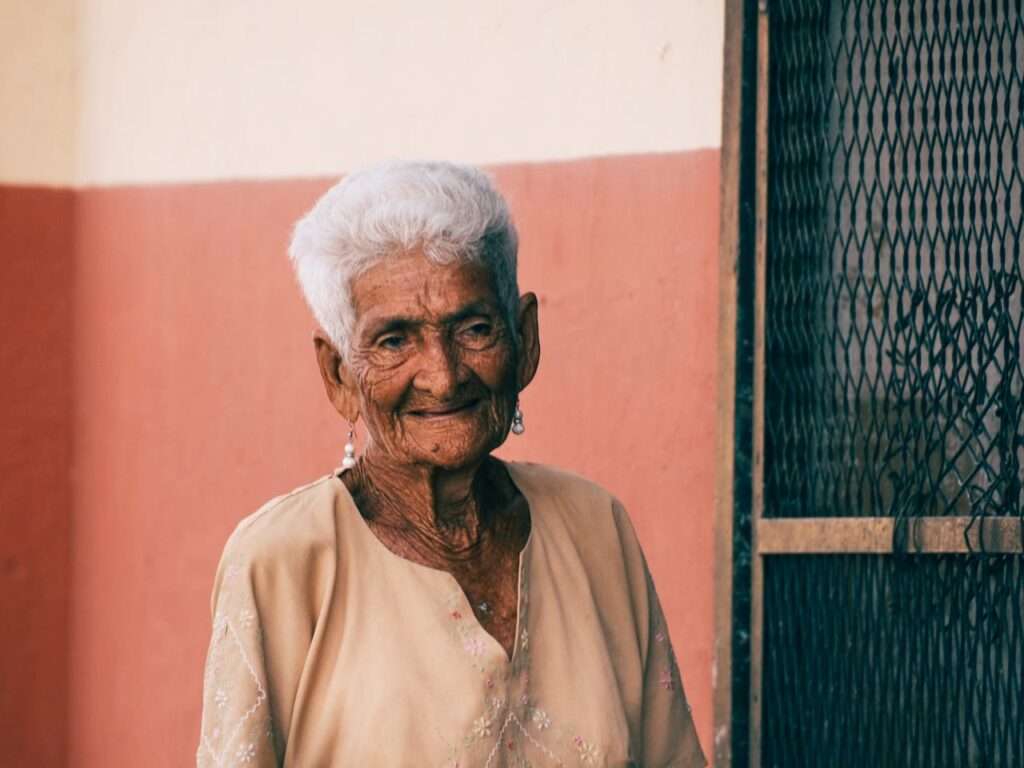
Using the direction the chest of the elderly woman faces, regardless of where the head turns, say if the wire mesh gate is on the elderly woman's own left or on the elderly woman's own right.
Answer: on the elderly woman's own left

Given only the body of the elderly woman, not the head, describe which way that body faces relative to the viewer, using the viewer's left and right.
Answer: facing the viewer and to the right of the viewer
